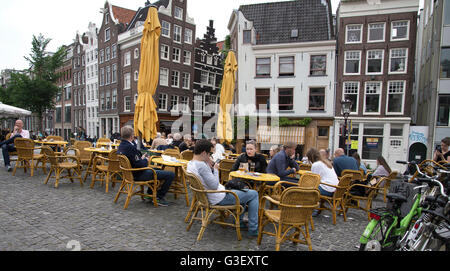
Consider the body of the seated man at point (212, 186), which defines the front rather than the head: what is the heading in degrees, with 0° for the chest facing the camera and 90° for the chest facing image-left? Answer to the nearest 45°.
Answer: approximately 270°

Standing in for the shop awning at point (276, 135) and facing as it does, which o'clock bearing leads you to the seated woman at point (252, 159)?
The seated woman is roughly at 12 o'clock from the shop awning.

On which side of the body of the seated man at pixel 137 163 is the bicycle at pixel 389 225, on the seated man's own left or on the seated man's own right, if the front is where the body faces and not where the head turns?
on the seated man's own right

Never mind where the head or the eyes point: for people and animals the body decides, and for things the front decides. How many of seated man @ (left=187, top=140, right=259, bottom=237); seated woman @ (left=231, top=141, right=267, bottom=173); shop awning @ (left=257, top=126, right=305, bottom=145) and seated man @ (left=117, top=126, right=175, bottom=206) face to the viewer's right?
2

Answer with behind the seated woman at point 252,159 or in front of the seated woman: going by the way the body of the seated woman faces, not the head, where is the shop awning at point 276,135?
behind

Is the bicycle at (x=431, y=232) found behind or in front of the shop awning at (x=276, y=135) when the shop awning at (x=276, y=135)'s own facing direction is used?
in front

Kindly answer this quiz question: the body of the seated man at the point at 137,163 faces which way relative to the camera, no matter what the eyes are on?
to the viewer's right
